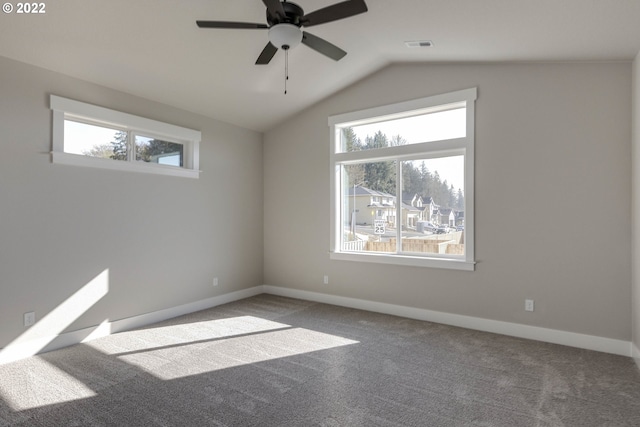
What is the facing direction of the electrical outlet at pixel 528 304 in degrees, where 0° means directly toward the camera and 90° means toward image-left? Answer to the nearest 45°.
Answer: approximately 0°

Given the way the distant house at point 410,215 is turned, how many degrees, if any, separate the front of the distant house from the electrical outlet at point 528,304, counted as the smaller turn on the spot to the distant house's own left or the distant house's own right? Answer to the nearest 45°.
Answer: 0° — it already faces it

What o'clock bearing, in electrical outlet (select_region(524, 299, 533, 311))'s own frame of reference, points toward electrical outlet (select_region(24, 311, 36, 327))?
electrical outlet (select_region(24, 311, 36, 327)) is roughly at 2 o'clock from electrical outlet (select_region(524, 299, 533, 311)).
